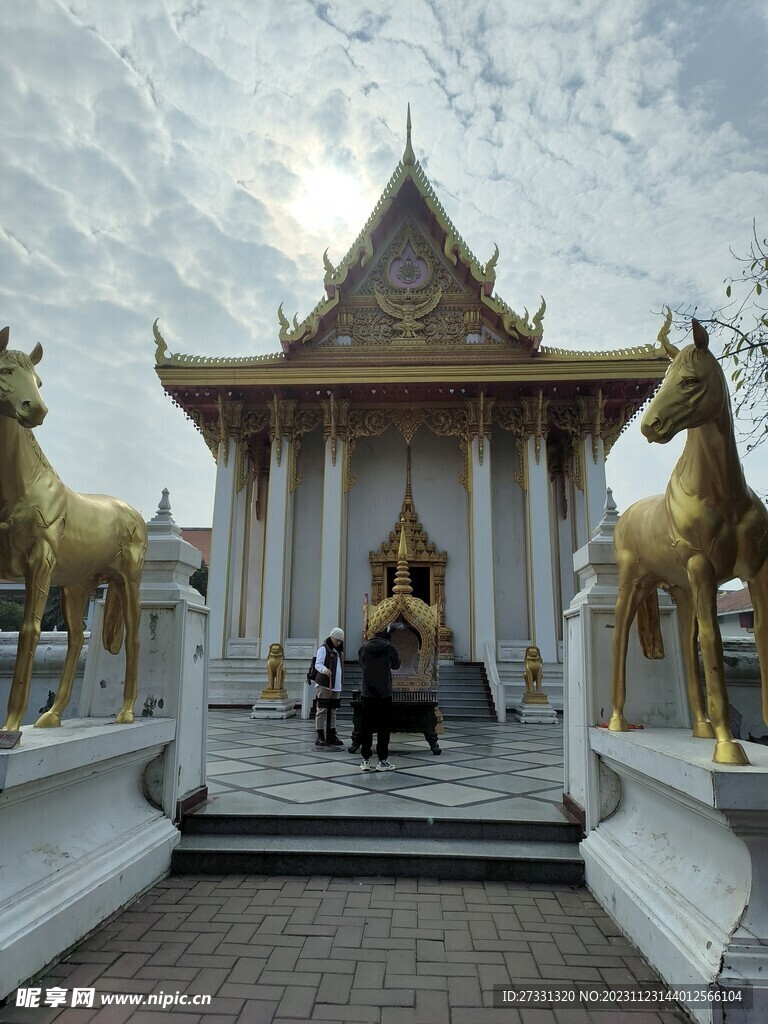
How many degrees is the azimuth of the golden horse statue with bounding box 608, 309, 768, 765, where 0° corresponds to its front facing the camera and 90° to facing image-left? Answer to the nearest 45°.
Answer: approximately 315°

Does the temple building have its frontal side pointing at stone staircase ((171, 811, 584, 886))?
yes

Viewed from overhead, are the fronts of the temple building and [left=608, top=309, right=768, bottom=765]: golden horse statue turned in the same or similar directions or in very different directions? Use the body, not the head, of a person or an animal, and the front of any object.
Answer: same or similar directions

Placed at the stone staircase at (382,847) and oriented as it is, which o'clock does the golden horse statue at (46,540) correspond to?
The golden horse statue is roughly at 2 o'clock from the stone staircase.

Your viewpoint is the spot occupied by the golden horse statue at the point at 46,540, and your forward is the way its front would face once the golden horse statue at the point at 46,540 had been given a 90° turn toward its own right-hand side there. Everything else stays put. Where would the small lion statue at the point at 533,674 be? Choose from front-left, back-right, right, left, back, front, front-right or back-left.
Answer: right

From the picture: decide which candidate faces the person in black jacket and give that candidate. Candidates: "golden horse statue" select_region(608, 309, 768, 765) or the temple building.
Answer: the temple building

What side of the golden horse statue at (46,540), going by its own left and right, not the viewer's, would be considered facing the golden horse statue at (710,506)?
left

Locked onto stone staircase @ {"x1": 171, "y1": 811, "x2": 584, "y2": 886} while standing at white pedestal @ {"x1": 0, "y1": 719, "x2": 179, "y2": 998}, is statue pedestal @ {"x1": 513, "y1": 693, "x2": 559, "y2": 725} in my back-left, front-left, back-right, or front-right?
front-left

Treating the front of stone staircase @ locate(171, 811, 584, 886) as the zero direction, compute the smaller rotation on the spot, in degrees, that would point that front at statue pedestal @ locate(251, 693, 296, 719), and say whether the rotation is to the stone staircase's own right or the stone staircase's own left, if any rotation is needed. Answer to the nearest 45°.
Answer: approximately 180°

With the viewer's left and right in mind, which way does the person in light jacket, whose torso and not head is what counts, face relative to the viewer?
facing the viewer and to the right of the viewer

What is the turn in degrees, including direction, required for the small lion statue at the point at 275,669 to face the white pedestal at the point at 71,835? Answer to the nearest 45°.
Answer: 0° — it already faces it

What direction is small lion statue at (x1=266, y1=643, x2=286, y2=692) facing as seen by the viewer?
toward the camera

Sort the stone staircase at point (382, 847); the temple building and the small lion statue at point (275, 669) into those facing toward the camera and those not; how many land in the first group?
3

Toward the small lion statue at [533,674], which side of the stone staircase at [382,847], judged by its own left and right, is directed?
back

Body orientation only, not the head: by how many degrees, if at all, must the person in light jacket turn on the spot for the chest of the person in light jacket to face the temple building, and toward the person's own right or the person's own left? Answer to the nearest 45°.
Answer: approximately 135° to the person's own left

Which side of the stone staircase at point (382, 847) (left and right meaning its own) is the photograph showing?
front

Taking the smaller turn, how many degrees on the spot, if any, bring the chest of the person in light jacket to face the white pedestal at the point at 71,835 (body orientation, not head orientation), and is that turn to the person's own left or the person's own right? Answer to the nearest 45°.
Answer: approximately 45° to the person's own right
